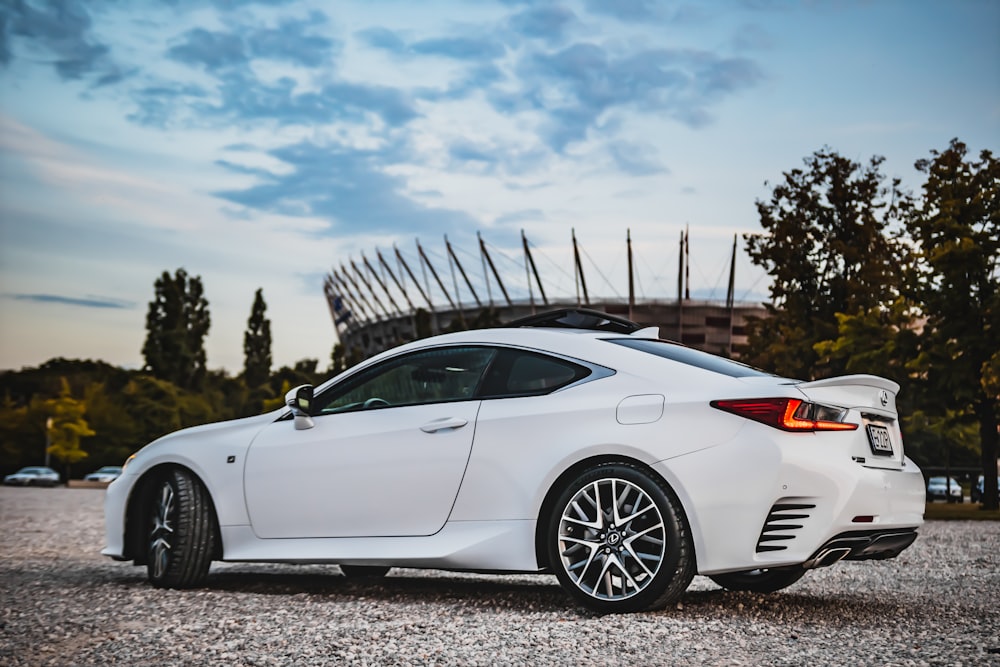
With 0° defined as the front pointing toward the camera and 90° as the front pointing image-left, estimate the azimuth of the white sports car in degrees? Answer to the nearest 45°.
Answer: approximately 135°

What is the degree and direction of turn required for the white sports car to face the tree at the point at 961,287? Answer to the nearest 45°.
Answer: approximately 90° to its right

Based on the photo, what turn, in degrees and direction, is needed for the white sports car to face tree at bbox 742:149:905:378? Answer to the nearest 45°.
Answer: approximately 45° to its right
